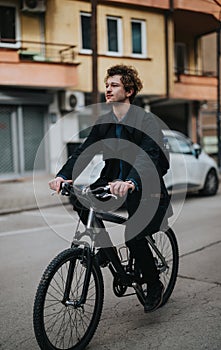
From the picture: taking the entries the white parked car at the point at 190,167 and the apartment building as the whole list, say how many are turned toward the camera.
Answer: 1

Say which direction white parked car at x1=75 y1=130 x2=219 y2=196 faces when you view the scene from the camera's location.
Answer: facing away from the viewer and to the right of the viewer

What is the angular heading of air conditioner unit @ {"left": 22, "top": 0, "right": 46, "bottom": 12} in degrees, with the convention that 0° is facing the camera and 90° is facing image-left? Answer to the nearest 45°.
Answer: approximately 0°

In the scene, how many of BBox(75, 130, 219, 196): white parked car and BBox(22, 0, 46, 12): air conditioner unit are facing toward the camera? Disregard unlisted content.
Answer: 1

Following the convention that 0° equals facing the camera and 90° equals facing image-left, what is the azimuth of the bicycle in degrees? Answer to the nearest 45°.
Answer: approximately 45°

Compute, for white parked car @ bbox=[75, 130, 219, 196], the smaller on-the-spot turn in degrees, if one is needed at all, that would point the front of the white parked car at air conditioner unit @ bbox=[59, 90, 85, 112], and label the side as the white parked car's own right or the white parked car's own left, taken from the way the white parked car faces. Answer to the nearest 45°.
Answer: approximately 90° to the white parked car's own left

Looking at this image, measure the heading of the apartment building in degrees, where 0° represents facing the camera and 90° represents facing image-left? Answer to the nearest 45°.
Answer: approximately 0°

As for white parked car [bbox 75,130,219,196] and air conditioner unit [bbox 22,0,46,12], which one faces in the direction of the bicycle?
the air conditioner unit

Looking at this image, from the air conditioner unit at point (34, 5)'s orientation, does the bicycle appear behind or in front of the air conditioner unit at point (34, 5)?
in front

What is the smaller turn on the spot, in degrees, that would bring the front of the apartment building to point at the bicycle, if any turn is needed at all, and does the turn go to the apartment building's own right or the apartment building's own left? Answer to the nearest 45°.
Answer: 0° — it already faces it

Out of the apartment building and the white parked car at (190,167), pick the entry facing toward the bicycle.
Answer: the apartment building

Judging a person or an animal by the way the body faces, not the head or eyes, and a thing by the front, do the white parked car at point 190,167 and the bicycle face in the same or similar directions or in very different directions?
very different directions

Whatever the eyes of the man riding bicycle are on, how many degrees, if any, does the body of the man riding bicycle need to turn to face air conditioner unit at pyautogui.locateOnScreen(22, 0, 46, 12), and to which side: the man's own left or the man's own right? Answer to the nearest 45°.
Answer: approximately 135° to the man's own right

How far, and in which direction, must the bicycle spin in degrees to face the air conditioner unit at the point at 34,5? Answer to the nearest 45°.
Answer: approximately 135° to its right
